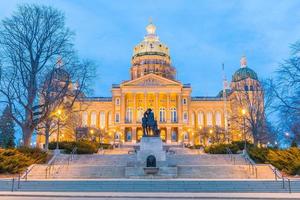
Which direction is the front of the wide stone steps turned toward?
toward the camera

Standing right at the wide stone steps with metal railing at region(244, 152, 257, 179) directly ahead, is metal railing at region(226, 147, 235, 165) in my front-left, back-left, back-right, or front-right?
front-left

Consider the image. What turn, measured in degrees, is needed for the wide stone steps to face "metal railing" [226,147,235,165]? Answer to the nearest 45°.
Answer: approximately 135° to its left

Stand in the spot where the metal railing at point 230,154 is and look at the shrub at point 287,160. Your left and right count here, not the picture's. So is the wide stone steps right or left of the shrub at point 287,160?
right

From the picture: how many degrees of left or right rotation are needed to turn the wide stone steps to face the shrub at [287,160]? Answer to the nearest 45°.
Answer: approximately 135° to its left

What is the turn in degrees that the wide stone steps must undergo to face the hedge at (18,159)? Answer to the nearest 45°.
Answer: approximately 135° to its right

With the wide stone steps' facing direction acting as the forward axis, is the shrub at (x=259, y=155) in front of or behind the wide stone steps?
behind

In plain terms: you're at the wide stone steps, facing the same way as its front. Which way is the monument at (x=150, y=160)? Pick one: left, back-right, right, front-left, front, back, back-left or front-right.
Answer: back
